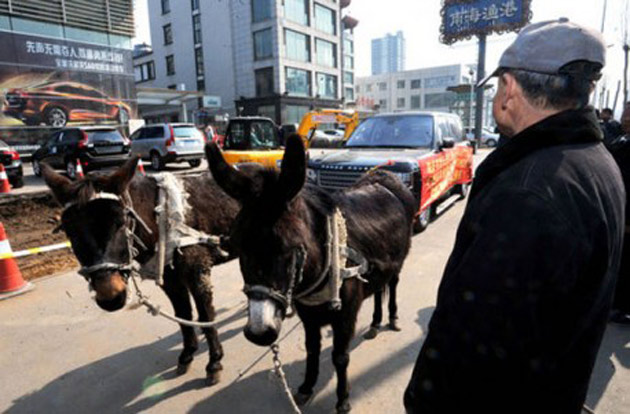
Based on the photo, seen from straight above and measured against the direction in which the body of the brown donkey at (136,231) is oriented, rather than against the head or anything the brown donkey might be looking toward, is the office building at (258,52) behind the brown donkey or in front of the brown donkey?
behind

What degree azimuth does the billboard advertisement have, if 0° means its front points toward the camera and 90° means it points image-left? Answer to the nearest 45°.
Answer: approximately 315°

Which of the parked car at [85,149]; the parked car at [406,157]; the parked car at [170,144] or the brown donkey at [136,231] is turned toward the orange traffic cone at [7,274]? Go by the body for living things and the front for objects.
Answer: the parked car at [406,157]

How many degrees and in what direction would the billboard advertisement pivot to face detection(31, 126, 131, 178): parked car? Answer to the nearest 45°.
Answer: approximately 45° to its right

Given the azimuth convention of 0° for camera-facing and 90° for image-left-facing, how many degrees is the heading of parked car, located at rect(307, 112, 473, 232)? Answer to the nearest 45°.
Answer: approximately 45°

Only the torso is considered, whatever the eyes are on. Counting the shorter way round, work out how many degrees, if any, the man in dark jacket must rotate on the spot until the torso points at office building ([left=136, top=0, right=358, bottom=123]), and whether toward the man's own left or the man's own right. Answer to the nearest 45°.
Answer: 0° — they already face it

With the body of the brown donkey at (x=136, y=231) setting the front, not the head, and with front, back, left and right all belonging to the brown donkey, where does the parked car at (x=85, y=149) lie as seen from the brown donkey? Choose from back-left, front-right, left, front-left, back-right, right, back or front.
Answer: back-right
